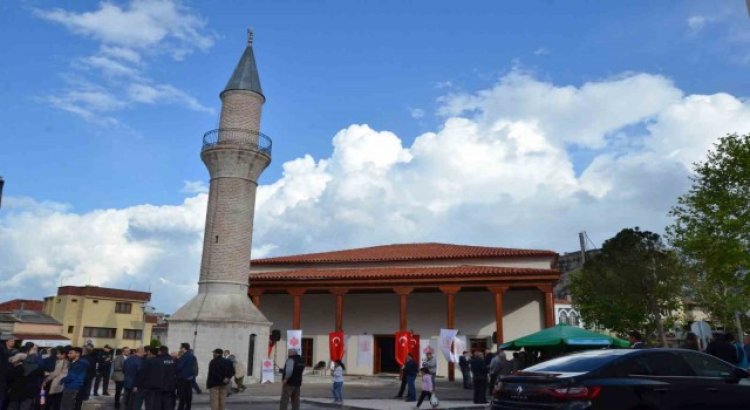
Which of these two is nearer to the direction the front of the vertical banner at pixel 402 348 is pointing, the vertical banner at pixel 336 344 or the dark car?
the dark car

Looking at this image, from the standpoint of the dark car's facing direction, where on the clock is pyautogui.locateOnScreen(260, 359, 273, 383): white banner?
The white banner is roughly at 9 o'clock from the dark car.

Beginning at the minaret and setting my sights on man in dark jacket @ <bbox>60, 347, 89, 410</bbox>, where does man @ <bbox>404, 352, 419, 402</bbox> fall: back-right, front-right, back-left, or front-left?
front-left

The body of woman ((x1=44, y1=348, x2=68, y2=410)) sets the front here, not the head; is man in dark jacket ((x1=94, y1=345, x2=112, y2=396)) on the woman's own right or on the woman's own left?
on the woman's own left

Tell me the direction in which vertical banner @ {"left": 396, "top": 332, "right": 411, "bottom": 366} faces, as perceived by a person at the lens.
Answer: facing the viewer
